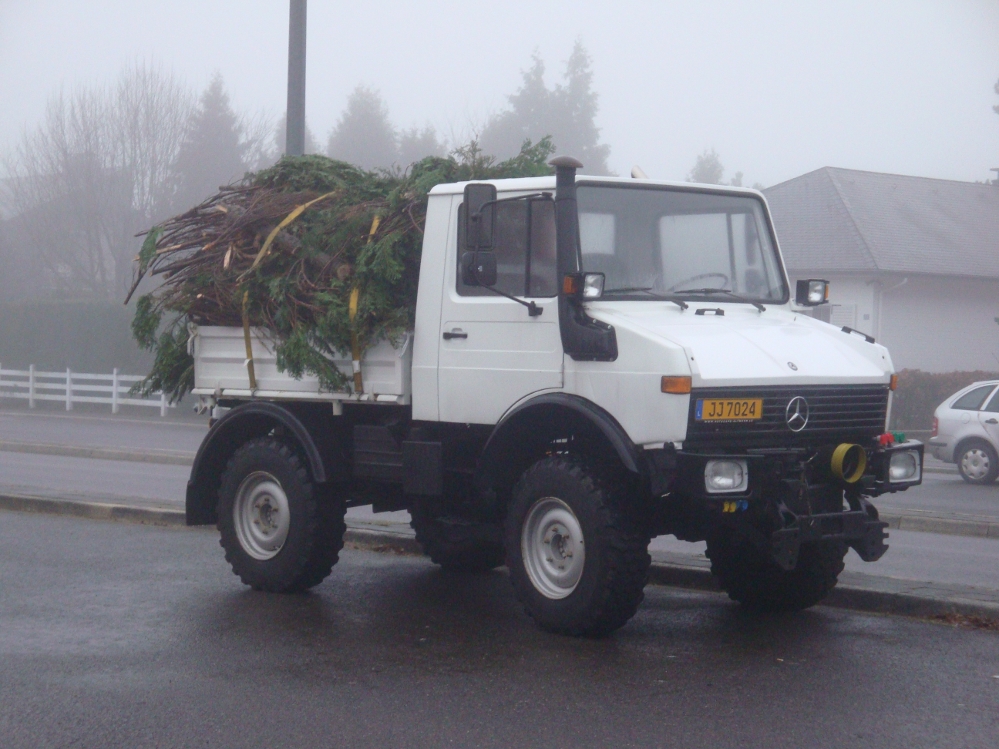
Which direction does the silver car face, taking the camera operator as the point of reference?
facing to the right of the viewer

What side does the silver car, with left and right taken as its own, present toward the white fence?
back

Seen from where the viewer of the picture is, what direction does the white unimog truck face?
facing the viewer and to the right of the viewer

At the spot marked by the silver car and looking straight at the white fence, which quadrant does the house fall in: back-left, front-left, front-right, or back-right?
front-right

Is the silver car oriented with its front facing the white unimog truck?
no

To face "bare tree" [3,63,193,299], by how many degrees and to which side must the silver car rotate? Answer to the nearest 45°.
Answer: approximately 135° to its left

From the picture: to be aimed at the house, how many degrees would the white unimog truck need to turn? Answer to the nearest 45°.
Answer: approximately 135° to its left

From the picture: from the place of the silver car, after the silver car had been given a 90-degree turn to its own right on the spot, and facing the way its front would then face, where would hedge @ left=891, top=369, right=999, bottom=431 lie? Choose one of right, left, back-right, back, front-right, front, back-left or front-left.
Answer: back

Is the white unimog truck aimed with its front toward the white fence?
no

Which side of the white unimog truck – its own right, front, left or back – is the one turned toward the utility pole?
back

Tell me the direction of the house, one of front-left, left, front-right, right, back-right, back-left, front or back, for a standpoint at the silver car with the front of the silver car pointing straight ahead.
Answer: left
